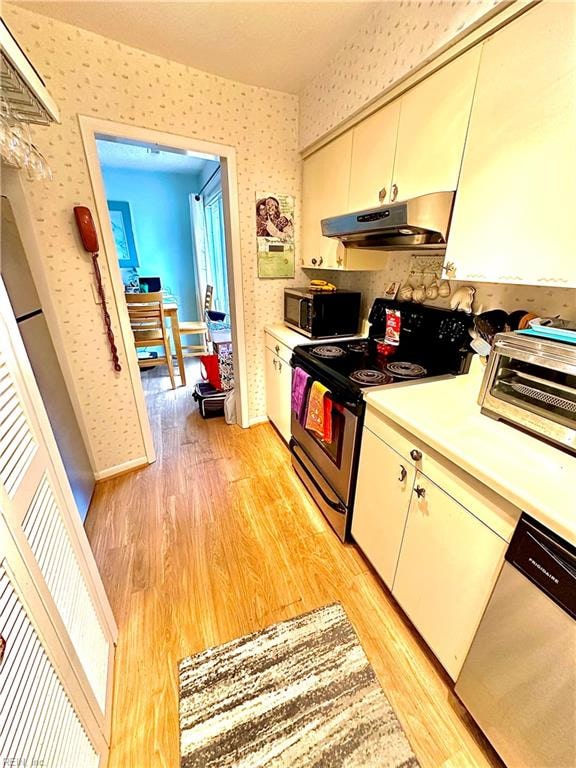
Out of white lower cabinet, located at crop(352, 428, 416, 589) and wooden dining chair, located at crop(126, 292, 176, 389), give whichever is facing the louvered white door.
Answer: the white lower cabinet

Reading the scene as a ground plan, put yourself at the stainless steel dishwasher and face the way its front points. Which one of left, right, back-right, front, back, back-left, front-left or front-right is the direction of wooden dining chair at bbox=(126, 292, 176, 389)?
front-right

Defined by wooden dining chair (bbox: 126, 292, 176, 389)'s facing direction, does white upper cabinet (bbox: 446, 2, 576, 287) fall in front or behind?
behind

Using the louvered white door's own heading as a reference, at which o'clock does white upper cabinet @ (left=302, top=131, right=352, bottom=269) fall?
The white upper cabinet is roughly at 10 o'clock from the louvered white door.

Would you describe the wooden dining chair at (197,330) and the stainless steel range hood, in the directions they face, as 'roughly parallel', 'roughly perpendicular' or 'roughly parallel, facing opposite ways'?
roughly parallel

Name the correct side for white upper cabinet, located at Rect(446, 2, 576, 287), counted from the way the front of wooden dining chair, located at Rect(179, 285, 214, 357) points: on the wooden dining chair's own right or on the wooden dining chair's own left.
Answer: on the wooden dining chair's own left

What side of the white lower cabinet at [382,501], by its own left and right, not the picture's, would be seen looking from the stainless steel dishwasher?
left

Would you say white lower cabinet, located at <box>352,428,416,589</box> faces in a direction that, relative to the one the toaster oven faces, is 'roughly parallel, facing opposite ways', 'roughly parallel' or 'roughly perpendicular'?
roughly parallel

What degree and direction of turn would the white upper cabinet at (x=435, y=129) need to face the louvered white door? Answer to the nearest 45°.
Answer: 0° — it already faces it

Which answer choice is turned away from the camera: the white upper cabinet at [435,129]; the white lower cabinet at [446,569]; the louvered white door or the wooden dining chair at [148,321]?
the wooden dining chair

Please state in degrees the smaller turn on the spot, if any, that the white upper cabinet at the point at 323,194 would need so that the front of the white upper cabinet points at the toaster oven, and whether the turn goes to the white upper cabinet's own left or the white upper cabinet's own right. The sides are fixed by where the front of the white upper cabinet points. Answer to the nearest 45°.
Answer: approximately 90° to the white upper cabinet's own left

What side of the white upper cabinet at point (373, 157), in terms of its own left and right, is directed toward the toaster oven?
left

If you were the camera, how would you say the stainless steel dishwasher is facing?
facing the viewer and to the left of the viewer

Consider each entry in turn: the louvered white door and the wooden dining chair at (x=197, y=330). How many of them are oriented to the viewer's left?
1

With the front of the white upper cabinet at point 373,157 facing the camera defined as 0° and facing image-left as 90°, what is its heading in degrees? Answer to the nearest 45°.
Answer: approximately 45°

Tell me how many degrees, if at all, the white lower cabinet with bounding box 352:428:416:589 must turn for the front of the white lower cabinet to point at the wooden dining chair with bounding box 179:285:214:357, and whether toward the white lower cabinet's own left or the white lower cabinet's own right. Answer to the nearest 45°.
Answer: approximately 90° to the white lower cabinet's own right
